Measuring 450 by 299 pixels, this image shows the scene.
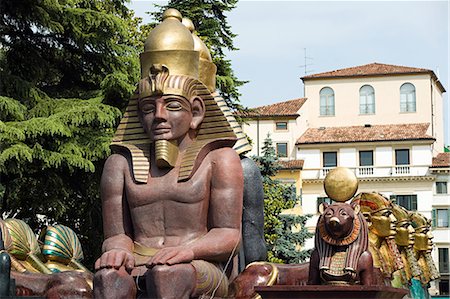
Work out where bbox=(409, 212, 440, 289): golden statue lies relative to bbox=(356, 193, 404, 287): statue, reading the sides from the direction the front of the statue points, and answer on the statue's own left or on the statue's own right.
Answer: on the statue's own left

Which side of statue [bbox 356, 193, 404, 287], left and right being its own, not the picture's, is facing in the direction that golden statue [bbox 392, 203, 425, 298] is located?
left
